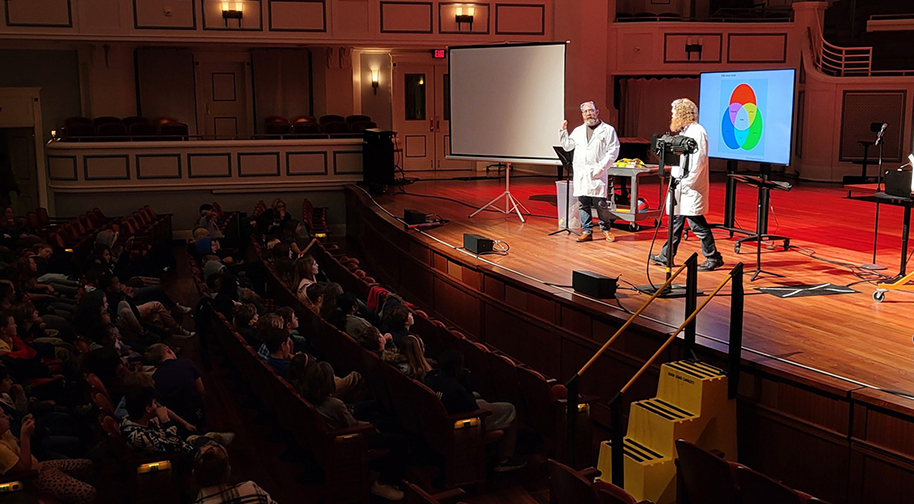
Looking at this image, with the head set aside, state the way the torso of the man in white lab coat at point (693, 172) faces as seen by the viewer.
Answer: to the viewer's left

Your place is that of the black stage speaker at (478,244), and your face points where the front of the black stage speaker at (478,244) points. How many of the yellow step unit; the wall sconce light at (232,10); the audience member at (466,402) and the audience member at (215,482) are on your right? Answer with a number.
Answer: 1

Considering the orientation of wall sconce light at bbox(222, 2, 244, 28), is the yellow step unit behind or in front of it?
in front

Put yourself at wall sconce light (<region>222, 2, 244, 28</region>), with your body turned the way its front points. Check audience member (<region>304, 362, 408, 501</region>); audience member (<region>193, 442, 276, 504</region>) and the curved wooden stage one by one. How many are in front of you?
3

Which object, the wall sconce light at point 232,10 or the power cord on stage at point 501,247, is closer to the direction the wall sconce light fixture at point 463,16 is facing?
the power cord on stage

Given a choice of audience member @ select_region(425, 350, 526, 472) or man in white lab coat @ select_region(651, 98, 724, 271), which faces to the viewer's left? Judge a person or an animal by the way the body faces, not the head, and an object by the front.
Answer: the man in white lab coat

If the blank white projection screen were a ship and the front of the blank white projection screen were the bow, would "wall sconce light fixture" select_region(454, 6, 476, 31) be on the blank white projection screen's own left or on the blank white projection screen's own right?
on the blank white projection screen's own right

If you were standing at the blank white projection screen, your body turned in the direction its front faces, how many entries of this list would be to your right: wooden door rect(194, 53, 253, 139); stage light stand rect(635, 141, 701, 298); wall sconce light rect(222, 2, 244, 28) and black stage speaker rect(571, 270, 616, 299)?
2

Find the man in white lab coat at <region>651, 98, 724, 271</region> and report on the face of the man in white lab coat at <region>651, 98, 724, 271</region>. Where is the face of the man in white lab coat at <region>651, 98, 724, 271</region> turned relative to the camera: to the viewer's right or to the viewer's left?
to the viewer's left

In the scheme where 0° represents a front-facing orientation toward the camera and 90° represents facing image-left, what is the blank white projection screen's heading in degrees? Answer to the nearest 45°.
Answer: approximately 45°
